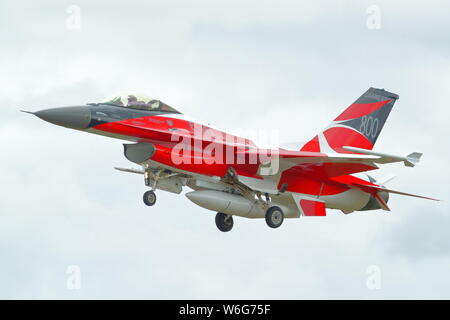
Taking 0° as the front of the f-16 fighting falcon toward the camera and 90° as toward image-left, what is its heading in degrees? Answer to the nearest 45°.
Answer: approximately 45°
